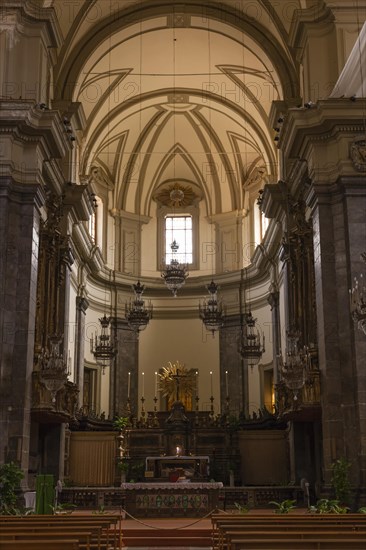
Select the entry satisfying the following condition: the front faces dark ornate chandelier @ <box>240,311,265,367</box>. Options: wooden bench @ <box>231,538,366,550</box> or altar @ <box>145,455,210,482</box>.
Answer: the wooden bench

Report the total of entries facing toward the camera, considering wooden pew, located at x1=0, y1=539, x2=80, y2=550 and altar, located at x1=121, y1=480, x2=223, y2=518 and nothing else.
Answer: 1

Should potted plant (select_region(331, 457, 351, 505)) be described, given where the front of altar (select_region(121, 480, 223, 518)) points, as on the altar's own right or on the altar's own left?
on the altar's own left

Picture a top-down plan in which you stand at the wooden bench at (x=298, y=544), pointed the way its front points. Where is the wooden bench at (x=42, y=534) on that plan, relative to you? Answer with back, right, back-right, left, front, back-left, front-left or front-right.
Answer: left

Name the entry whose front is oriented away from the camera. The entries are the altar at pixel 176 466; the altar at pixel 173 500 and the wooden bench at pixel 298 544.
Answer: the wooden bench

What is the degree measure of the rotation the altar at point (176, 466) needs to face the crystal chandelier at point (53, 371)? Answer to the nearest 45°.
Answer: approximately 45° to its right

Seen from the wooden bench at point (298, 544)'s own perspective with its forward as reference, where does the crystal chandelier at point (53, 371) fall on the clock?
The crystal chandelier is roughly at 11 o'clock from the wooden bench.

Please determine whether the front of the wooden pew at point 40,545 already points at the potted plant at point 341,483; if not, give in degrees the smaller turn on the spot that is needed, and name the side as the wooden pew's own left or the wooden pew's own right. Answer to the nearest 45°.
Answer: approximately 45° to the wooden pew's own right
